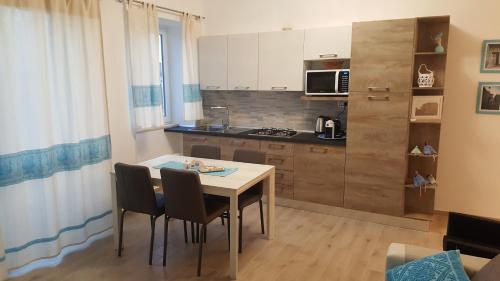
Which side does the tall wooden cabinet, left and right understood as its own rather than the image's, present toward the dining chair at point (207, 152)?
right

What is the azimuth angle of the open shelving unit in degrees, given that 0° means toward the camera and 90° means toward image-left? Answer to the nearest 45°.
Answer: approximately 0°

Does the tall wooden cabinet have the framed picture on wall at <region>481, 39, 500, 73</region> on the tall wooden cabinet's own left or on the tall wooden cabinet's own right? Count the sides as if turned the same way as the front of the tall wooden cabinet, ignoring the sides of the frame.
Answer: on the tall wooden cabinet's own left

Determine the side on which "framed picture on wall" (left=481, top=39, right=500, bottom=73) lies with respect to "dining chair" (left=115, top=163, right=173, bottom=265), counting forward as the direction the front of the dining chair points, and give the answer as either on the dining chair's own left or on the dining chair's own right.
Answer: on the dining chair's own right

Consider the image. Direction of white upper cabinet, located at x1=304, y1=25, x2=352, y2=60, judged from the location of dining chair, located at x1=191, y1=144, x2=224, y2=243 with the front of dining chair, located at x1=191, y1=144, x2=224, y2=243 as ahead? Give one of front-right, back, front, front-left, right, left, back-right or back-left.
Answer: back-left

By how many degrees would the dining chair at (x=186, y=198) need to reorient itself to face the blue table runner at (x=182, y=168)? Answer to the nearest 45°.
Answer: approximately 45° to its left

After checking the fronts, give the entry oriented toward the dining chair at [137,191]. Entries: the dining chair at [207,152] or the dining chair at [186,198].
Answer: the dining chair at [207,152]

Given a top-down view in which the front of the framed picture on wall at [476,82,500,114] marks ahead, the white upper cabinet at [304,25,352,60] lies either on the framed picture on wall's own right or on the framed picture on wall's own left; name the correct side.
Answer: on the framed picture on wall's own right

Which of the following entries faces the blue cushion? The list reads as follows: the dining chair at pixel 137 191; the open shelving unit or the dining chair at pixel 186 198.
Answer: the open shelving unit

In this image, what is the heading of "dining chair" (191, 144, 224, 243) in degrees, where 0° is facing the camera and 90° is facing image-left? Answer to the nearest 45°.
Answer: approximately 45°

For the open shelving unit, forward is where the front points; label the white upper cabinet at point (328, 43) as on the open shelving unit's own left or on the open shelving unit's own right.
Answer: on the open shelving unit's own right
